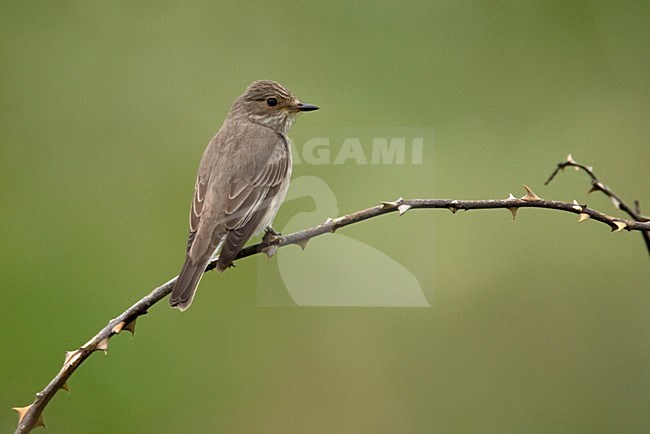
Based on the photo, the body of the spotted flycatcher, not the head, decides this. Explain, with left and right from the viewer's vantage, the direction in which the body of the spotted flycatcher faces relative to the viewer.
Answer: facing away from the viewer and to the right of the viewer
